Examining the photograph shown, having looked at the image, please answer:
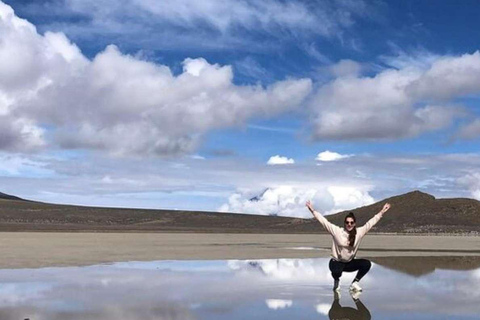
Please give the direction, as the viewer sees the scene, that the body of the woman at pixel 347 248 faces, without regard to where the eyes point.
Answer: toward the camera
